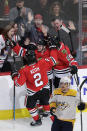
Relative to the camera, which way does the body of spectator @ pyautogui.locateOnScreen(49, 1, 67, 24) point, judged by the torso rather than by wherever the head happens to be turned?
toward the camera

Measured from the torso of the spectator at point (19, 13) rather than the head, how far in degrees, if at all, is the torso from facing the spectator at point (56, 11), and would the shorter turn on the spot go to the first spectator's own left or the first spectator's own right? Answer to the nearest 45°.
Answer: approximately 90° to the first spectator's own left

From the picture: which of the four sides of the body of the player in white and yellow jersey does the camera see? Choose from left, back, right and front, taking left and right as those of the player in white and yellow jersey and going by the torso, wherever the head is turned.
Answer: front

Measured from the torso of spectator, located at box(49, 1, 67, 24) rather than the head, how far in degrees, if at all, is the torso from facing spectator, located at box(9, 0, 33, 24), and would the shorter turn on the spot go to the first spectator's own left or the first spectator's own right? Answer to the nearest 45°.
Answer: approximately 90° to the first spectator's own right

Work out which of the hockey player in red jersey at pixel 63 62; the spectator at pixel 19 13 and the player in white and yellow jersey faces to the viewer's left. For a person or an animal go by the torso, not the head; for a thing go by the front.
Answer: the hockey player in red jersey

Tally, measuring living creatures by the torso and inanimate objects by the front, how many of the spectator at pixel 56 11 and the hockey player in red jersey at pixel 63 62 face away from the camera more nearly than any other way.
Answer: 0

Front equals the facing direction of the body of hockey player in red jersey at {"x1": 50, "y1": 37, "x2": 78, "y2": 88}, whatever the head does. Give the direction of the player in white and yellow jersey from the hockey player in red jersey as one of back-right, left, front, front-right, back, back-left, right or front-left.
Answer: left

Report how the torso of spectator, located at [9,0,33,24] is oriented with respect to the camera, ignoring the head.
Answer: toward the camera

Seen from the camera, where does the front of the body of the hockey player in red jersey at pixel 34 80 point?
away from the camera

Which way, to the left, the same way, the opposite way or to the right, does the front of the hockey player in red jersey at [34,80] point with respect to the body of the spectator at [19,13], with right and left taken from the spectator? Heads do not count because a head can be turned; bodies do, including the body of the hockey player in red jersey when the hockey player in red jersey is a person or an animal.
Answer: the opposite way

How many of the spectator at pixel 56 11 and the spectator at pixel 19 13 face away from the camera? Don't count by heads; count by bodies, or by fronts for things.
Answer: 0
